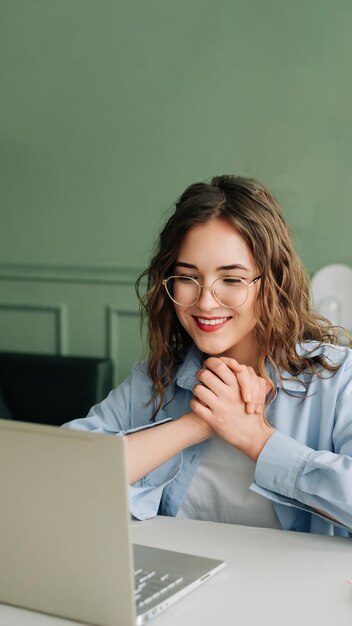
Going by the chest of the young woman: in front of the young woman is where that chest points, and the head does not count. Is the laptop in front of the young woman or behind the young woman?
in front

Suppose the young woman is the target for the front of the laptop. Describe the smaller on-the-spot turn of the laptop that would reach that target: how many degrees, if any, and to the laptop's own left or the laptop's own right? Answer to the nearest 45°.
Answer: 0° — it already faces them

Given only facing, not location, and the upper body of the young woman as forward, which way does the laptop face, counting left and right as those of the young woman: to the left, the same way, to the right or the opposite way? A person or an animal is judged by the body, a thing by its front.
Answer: the opposite way

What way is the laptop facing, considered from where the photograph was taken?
facing away from the viewer and to the right of the viewer
